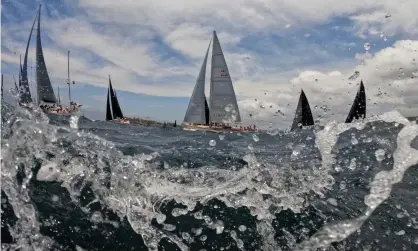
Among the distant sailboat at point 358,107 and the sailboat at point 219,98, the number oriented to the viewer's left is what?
2

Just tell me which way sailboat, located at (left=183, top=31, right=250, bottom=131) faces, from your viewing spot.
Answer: facing to the left of the viewer

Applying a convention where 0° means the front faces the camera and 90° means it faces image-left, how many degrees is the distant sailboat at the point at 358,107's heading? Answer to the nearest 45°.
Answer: approximately 90°

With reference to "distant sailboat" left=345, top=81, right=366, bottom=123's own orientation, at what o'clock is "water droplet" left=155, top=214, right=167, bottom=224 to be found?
The water droplet is roughly at 9 o'clock from the distant sailboat.

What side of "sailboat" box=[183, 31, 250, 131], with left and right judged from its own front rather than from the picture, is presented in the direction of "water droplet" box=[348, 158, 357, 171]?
left

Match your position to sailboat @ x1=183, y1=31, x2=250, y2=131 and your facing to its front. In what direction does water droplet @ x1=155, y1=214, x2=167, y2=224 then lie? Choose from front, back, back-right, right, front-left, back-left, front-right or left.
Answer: left

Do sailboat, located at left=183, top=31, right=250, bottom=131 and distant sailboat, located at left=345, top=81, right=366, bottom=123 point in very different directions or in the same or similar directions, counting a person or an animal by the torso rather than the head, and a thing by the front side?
same or similar directions

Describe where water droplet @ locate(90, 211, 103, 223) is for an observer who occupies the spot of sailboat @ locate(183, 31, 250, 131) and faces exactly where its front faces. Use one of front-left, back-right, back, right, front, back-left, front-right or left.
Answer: left

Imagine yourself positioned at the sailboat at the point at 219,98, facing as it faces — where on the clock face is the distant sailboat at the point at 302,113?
The distant sailboat is roughly at 4 o'clock from the sailboat.

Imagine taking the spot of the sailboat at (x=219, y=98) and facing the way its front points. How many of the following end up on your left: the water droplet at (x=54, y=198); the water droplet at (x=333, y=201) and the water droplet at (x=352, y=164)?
3
